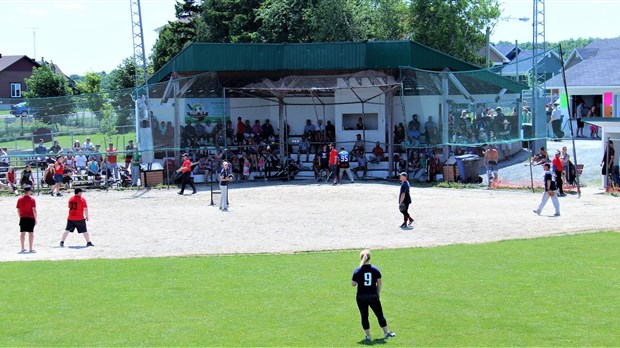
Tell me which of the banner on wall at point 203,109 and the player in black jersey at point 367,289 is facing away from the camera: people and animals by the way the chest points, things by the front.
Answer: the player in black jersey

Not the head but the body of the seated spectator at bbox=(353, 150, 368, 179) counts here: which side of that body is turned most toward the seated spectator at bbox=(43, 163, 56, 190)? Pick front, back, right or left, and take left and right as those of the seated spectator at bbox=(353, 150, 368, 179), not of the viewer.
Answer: right

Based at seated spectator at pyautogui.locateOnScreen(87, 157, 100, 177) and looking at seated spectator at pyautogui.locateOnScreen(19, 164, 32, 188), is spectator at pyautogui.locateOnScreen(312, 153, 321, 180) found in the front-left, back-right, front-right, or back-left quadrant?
back-left

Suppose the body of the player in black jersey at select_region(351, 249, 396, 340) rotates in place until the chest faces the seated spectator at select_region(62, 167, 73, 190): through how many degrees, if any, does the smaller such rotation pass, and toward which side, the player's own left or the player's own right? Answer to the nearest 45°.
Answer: approximately 45° to the player's own left

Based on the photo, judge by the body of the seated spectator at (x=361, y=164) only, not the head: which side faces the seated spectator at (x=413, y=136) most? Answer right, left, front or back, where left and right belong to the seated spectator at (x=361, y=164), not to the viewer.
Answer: left

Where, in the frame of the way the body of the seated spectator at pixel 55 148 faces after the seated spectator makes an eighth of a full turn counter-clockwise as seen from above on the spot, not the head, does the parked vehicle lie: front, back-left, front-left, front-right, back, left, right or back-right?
back

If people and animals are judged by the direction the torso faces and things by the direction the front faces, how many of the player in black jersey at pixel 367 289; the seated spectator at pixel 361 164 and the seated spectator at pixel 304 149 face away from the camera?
1

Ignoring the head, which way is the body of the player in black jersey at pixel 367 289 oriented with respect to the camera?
away from the camera

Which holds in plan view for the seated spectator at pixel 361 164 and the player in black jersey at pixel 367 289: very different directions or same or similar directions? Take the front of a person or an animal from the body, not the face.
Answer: very different directions

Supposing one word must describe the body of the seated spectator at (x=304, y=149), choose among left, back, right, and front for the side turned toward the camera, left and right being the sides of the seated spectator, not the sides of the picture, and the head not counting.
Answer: front

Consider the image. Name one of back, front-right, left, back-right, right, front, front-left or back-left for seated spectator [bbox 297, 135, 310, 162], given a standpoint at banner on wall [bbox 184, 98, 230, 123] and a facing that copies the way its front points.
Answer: left

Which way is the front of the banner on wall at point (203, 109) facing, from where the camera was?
facing the viewer

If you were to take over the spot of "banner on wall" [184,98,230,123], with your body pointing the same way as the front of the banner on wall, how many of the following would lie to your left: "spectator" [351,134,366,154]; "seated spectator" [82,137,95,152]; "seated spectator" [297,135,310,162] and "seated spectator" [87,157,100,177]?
2

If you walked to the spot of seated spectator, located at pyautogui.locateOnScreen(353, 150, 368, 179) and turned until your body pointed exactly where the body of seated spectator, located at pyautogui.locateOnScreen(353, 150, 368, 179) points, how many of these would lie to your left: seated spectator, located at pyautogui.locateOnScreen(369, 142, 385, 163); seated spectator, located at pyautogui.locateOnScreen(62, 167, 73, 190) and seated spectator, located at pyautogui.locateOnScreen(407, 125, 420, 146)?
2

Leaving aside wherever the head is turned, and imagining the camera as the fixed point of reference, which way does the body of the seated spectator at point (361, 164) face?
toward the camera

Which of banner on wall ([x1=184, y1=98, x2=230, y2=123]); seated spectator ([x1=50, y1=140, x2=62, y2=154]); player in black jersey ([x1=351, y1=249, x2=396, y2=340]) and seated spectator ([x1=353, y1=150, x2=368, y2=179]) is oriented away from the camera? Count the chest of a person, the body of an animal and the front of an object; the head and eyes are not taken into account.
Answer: the player in black jersey
